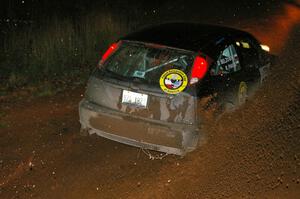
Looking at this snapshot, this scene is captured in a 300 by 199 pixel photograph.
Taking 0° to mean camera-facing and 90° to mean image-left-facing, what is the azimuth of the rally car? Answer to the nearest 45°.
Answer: approximately 225°
